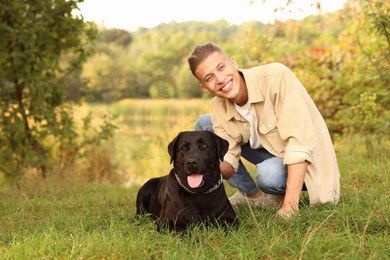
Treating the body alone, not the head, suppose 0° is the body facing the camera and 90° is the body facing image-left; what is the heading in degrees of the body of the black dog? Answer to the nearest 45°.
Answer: approximately 315°

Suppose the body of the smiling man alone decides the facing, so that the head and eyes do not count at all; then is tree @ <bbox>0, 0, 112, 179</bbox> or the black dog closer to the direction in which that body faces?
the black dog

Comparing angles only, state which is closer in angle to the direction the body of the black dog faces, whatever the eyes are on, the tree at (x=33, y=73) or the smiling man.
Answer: the smiling man

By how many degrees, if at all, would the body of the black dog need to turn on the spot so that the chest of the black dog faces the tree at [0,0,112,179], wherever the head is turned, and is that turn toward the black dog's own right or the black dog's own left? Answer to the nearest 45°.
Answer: approximately 180°

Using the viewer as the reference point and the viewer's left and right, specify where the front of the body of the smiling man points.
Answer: facing the viewer and to the left of the viewer

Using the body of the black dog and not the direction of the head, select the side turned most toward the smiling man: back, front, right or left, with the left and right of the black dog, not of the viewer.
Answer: left

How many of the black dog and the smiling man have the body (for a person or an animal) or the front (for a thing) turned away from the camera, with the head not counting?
0

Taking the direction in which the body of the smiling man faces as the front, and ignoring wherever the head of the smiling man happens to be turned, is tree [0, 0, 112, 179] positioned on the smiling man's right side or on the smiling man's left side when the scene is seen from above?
on the smiling man's right side
